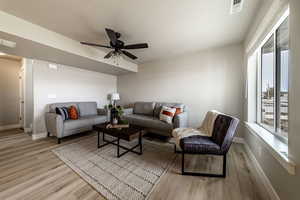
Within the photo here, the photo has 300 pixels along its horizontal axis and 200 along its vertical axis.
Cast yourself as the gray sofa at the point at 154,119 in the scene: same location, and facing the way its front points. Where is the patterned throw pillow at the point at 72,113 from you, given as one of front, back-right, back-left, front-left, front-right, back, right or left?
front-right

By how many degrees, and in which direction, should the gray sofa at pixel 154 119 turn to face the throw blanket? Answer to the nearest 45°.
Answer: approximately 90° to its left

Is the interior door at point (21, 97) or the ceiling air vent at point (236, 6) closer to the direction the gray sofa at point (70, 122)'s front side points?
the ceiling air vent

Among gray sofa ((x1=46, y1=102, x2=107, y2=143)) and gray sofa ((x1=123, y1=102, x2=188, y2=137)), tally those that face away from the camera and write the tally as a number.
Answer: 0

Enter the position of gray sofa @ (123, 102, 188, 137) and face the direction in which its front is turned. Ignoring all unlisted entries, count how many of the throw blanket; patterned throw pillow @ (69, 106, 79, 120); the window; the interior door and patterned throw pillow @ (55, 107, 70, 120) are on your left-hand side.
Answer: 2

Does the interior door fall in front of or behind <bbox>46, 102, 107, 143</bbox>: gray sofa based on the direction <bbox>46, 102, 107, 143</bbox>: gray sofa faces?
behind

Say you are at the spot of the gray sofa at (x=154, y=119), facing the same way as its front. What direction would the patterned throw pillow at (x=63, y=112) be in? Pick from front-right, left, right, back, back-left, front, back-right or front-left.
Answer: front-right

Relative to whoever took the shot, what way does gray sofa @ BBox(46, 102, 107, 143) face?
facing the viewer and to the right of the viewer

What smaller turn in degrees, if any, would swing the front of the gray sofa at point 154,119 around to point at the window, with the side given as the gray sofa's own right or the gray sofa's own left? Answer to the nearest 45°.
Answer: approximately 90° to the gray sofa's own left

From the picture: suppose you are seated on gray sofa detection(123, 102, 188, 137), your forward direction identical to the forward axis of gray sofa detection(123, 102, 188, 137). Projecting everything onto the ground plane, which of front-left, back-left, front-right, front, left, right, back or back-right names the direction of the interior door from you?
front-right
